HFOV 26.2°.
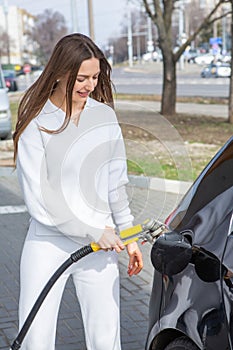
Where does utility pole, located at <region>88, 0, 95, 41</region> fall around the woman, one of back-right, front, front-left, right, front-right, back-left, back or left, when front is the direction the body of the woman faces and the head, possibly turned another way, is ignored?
back-left

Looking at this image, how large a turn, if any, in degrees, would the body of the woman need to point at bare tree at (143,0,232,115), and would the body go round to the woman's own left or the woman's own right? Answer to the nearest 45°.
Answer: approximately 135° to the woman's own left

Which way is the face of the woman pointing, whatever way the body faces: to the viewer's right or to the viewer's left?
to the viewer's right

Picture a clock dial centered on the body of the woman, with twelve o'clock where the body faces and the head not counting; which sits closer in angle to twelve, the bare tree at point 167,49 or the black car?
the black car

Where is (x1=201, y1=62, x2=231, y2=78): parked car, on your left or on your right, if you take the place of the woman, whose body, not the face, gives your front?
on your left

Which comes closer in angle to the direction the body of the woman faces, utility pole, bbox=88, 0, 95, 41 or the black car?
the black car

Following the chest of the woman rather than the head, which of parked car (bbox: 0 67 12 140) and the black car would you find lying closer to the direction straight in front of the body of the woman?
the black car

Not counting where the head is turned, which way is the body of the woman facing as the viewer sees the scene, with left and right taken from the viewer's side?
facing the viewer and to the right of the viewer
